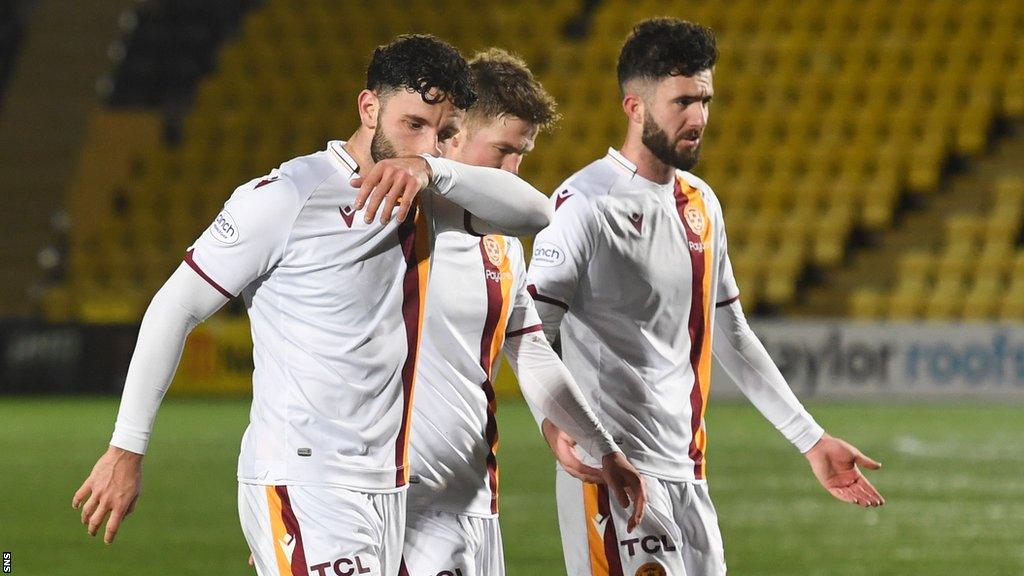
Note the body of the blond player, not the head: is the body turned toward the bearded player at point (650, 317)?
no

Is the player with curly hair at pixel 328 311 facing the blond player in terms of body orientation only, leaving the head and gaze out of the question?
no

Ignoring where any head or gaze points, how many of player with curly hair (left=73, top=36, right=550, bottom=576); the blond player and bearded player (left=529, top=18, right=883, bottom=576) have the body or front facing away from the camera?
0

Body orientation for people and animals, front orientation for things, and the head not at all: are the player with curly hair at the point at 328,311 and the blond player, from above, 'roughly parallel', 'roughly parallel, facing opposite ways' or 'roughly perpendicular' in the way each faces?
roughly parallel

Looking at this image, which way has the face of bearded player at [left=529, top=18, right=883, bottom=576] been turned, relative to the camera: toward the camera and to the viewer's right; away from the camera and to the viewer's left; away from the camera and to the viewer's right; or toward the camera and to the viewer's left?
toward the camera and to the viewer's right

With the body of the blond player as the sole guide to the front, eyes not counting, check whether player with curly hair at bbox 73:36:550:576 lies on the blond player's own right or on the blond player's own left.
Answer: on the blond player's own right

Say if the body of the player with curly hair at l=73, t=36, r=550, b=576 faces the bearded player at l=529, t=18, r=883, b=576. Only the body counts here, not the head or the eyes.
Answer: no

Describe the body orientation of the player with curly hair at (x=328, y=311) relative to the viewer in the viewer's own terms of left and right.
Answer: facing the viewer and to the right of the viewer

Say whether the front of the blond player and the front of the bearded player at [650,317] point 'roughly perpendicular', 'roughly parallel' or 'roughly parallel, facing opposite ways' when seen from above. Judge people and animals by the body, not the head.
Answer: roughly parallel

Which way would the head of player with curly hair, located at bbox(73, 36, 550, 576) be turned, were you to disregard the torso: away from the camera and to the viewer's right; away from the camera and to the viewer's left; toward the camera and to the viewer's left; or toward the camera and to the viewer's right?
toward the camera and to the viewer's right

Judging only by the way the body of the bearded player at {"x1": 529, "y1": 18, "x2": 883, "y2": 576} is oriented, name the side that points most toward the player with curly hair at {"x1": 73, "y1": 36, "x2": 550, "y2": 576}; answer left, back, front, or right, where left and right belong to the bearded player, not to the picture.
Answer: right

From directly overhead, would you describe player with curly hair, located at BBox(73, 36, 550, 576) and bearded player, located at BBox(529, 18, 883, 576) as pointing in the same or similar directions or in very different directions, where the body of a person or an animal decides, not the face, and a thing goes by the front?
same or similar directions
